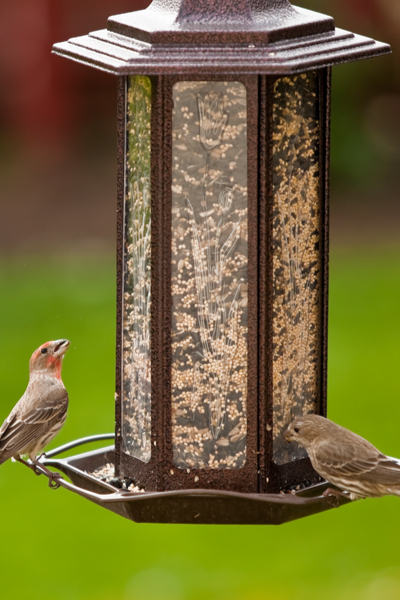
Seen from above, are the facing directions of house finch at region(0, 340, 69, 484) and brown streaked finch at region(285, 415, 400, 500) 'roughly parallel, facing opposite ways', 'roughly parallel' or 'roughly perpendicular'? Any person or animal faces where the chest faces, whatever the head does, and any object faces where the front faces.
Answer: roughly parallel, facing opposite ways

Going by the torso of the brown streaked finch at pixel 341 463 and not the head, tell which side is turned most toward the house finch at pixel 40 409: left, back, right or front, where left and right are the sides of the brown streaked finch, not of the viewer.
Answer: front

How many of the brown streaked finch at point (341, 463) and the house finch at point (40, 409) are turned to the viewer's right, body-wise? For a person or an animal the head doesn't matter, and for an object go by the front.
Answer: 1

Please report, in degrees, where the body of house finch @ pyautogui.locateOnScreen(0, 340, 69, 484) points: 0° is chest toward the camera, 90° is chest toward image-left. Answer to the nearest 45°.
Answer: approximately 270°

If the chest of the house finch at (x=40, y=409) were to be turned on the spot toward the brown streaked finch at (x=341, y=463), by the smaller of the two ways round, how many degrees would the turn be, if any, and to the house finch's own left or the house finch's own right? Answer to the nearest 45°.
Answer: approximately 45° to the house finch's own right

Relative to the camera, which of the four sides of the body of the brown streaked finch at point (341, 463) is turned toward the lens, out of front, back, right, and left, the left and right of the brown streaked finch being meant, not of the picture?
left
